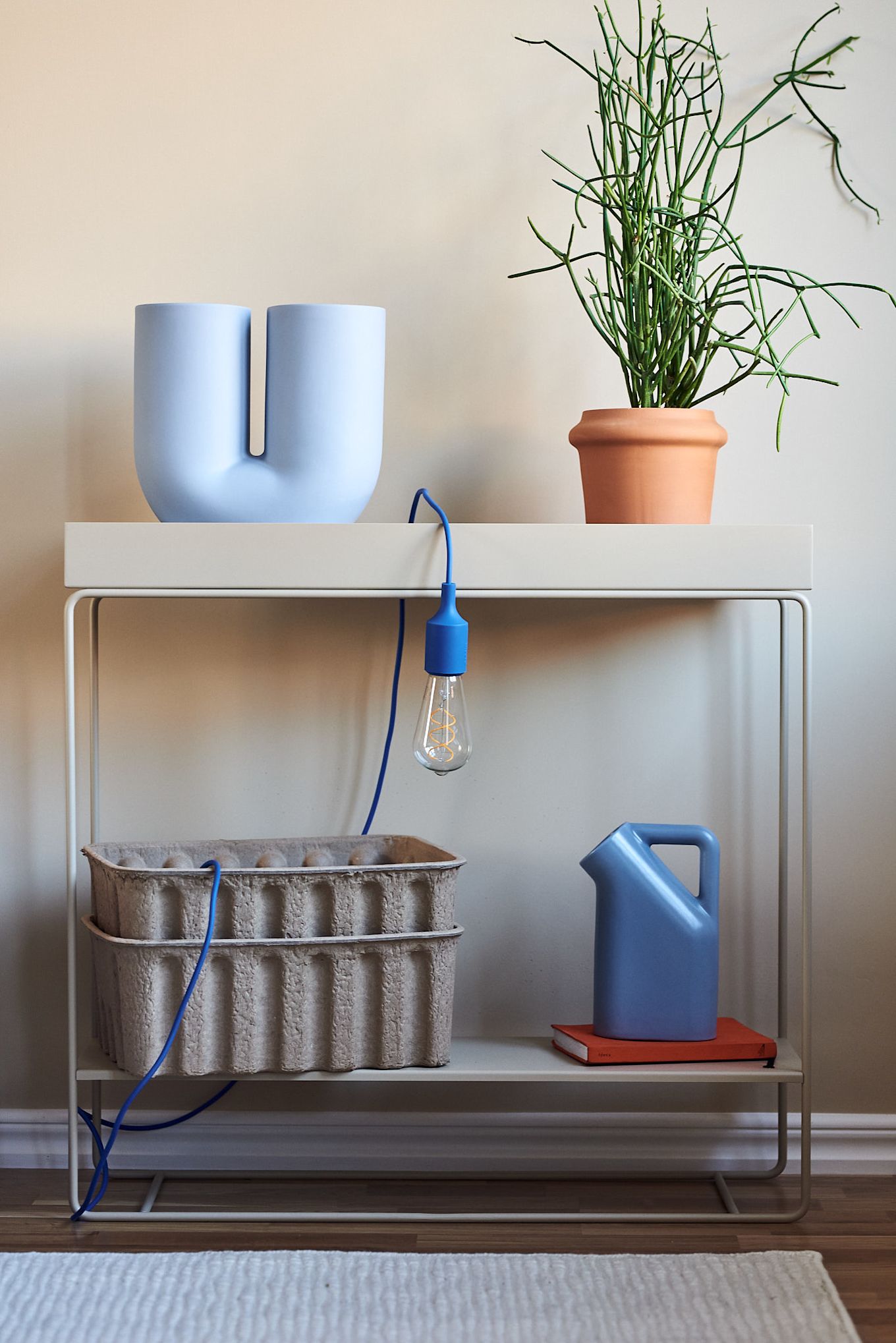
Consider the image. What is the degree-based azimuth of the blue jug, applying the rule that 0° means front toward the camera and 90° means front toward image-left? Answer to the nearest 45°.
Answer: approximately 90°
